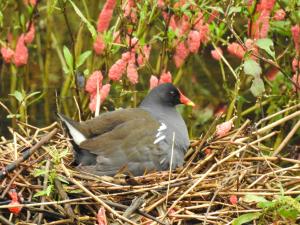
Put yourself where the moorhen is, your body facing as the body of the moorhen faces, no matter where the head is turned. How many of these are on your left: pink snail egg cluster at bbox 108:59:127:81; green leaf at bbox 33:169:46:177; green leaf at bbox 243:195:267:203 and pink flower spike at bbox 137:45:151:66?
2

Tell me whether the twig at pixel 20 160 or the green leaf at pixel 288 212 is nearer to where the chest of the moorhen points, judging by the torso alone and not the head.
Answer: the green leaf

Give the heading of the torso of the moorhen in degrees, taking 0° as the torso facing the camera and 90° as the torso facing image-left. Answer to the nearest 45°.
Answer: approximately 270°
